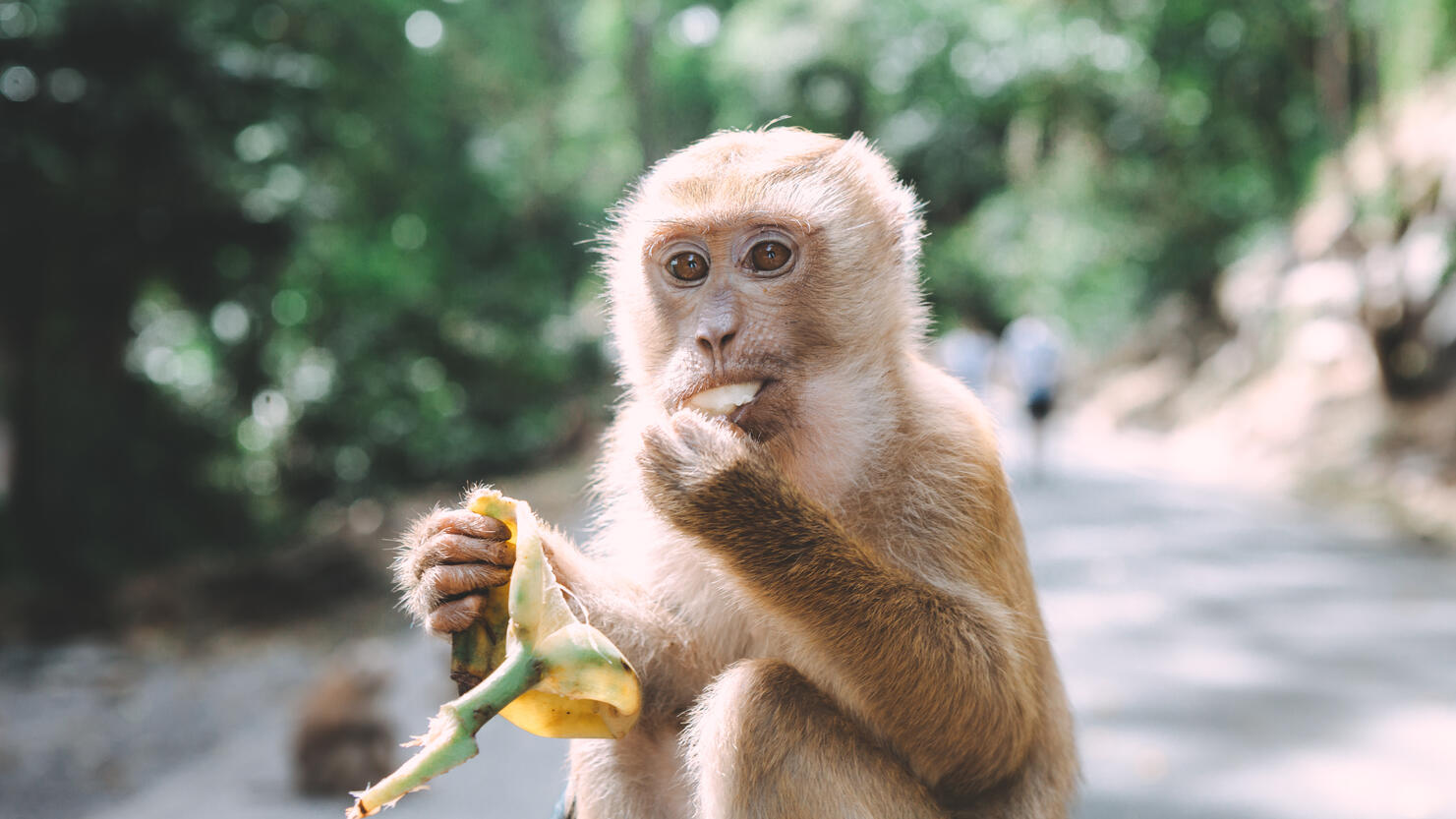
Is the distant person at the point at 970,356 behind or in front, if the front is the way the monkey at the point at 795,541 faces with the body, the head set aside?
behind

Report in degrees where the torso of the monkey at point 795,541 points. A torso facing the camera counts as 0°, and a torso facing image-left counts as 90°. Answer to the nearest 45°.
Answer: approximately 45°

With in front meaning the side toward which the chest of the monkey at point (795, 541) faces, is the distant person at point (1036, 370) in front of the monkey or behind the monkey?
behind
